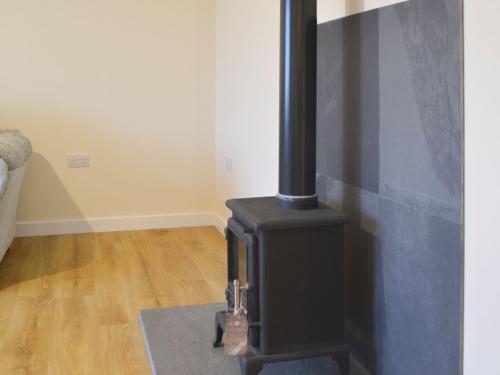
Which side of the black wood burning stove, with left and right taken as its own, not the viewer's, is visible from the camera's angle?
left

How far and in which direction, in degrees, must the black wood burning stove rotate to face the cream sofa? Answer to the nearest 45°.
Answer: approximately 45° to its right
